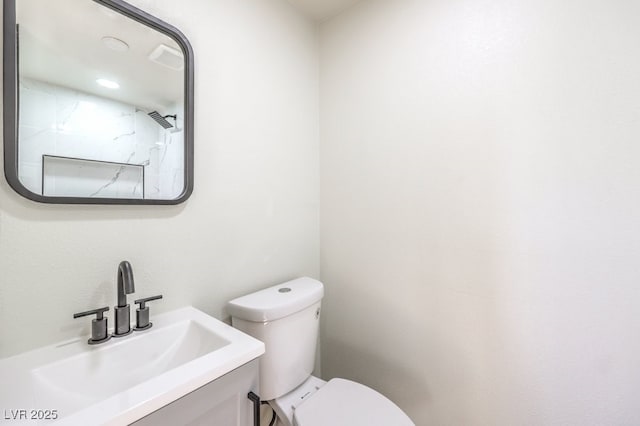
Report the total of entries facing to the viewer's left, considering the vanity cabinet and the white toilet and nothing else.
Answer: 0

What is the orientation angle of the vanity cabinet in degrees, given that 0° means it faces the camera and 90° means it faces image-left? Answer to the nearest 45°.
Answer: approximately 315°

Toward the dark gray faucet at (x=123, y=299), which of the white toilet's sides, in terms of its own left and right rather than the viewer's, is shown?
right

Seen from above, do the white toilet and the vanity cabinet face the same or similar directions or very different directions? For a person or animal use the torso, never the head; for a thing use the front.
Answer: same or similar directions

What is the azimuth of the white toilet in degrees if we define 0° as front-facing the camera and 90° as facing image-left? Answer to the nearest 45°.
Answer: approximately 315°
